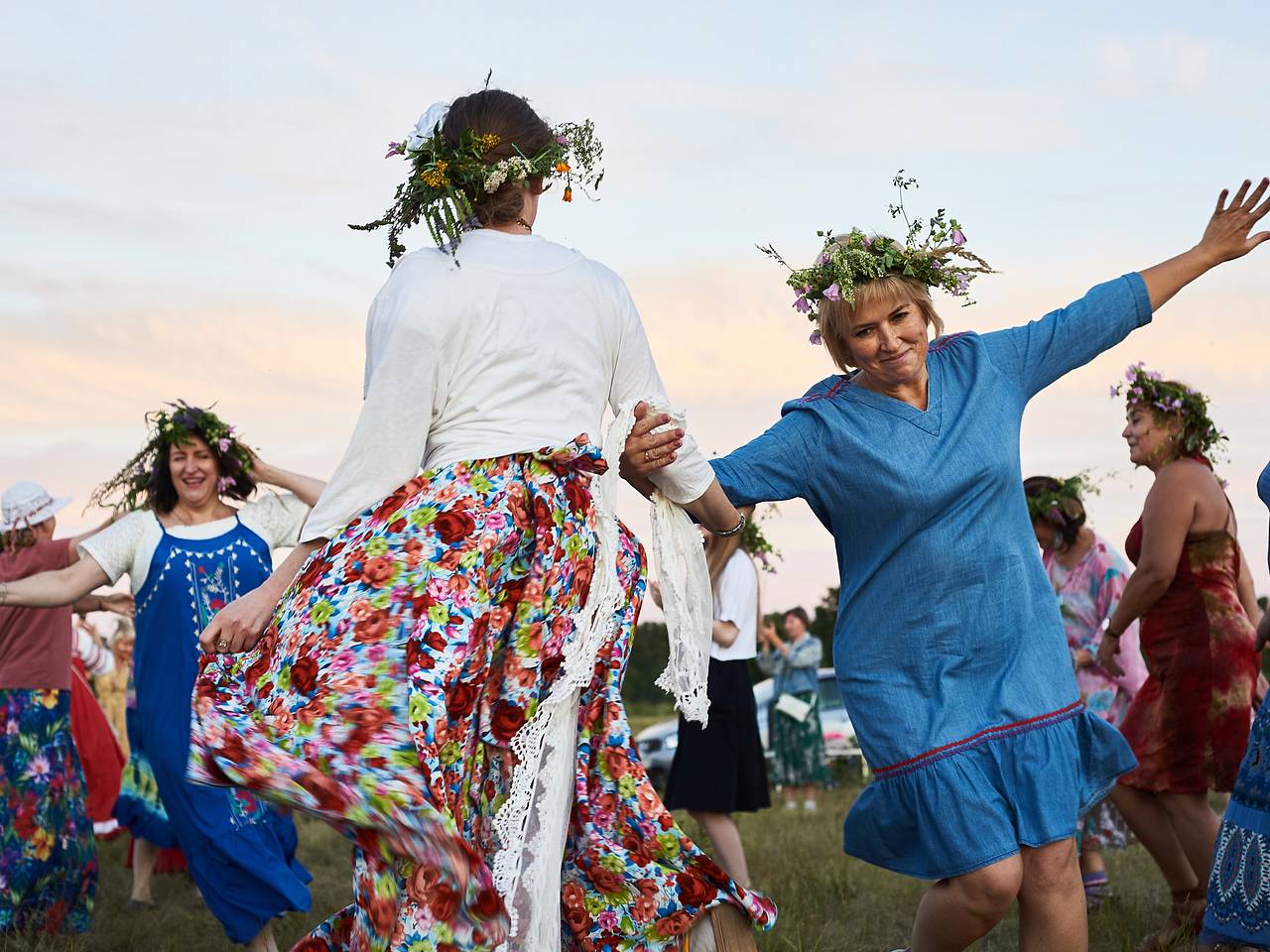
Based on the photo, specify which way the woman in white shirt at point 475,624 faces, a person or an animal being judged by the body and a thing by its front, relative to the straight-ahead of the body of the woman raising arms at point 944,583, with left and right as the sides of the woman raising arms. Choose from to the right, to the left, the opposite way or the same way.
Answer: the opposite way

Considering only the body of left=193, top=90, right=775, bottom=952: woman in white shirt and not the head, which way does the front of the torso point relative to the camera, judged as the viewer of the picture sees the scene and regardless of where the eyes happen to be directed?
away from the camera

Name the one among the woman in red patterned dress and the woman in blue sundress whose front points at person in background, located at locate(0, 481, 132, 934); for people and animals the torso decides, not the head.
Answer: the woman in red patterned dress

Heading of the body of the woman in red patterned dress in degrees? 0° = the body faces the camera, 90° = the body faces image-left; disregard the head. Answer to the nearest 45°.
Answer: approximately 90°

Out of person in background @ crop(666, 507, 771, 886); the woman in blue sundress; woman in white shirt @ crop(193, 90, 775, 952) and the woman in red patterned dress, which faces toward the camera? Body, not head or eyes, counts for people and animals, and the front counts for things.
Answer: the woman in blue sundress

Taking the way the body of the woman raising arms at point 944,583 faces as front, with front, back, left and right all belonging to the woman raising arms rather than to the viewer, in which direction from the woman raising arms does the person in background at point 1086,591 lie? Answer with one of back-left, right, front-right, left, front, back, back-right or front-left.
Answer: back
